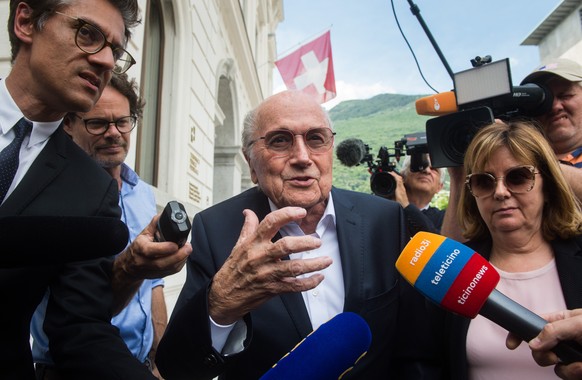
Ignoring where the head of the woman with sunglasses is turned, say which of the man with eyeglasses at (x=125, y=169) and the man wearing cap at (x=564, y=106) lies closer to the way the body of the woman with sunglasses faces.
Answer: the man with eyeglasses

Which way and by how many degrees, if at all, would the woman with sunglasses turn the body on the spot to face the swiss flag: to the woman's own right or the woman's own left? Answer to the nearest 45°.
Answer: approximately 135° to the woman's own right

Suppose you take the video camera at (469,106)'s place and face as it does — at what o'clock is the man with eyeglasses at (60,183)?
The man with eyeglasses is roughly at 12 o'clock from the video camera.

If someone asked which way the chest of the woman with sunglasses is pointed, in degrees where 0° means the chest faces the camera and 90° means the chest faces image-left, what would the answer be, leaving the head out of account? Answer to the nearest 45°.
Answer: approximately 0°

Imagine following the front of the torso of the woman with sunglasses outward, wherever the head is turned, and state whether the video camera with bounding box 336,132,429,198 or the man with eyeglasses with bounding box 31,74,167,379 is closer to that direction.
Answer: the man with eyeglasses

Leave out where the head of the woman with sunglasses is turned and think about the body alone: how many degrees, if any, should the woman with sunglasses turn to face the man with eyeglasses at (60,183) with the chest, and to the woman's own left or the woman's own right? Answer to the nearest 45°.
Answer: approximately 45° to the woman's own right

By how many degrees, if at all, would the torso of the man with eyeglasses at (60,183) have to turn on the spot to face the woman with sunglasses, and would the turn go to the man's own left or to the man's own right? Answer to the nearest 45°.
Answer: approximately 45° to the man's own left
